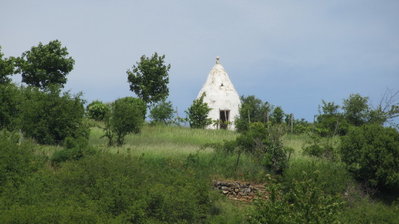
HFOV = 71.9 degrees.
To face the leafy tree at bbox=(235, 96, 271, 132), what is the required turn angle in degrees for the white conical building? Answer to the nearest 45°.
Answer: approximately 90° to its left

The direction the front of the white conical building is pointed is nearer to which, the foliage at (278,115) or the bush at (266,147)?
the bush

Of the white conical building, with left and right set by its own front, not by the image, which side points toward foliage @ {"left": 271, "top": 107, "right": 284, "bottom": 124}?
left

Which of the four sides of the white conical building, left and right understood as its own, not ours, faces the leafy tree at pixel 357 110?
left

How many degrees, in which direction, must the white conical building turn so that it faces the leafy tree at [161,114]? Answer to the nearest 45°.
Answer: approximately 45° to its right

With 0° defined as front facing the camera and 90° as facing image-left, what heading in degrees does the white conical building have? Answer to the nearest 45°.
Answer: approximately 0°

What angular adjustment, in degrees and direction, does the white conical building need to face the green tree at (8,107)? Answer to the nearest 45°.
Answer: approximately 45° to its right

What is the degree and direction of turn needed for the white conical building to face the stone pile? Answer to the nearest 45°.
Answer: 0° — it already faces it
